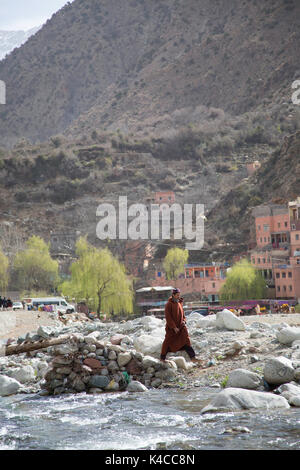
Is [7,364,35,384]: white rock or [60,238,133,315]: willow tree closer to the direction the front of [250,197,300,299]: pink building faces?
the white rock

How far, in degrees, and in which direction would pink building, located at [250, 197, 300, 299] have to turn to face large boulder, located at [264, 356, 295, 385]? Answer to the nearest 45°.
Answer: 0° — it already faces it

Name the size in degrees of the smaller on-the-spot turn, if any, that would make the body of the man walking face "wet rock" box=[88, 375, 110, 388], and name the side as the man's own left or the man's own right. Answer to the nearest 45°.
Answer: approximately 180°

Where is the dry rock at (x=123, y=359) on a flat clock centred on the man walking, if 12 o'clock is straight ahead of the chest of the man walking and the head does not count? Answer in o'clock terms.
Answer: The dry rock is roughly at 6 o'clock from the man walking.

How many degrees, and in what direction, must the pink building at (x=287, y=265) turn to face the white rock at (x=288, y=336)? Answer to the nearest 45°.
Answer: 0° — it already faces it

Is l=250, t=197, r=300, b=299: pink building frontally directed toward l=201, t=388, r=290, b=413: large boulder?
yes

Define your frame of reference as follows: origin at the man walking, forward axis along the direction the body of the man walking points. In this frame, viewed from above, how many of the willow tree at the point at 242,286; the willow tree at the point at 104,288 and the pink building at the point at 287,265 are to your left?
3

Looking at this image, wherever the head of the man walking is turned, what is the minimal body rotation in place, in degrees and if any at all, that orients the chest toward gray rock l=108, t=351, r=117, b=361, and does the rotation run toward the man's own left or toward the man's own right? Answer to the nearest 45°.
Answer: approximately 180°

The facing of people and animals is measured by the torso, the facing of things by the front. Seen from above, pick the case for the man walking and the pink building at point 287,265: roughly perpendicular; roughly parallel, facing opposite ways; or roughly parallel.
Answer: roughly perpendicular

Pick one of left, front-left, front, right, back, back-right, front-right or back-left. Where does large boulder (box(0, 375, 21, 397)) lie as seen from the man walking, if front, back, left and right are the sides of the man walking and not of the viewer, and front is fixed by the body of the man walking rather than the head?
back

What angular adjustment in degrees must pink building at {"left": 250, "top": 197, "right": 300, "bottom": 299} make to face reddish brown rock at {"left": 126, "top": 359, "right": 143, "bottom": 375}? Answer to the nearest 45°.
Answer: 0° — it already faces it

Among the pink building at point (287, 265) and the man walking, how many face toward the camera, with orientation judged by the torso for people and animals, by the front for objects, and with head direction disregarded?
1

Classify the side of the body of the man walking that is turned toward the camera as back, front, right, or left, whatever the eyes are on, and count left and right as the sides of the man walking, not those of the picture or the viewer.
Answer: right
